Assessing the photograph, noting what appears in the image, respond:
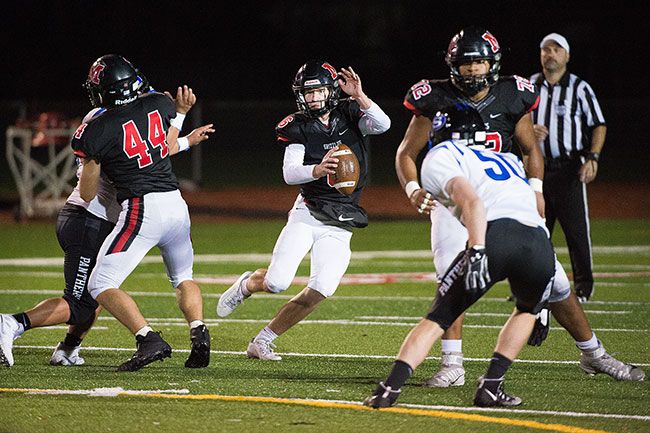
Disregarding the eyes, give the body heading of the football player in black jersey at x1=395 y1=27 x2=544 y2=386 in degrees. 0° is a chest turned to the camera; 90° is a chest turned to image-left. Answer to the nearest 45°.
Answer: approximately 0°

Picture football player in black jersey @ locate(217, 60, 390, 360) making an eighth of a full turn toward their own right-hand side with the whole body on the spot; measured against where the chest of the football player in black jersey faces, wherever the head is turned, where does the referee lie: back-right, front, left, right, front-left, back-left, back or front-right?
back

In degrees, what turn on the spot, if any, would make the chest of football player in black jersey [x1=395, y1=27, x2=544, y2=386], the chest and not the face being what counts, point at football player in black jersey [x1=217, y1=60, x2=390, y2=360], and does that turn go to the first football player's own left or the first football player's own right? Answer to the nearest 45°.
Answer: approximately 135° to the first football player's own right

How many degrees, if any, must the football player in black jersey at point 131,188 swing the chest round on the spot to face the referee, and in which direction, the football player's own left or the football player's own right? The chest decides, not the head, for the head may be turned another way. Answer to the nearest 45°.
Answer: approximately 90° to the football player's own right

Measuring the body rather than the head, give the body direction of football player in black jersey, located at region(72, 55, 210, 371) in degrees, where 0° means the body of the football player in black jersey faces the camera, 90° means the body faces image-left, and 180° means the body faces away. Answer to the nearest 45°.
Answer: approximately 135°

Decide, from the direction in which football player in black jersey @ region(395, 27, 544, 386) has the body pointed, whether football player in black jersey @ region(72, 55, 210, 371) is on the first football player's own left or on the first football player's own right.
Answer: on the first football player's own right

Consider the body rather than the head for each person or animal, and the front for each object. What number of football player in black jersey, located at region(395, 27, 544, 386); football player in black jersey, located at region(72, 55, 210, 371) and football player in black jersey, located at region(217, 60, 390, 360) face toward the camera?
2

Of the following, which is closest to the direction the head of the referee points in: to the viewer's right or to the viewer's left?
to the viewer's left

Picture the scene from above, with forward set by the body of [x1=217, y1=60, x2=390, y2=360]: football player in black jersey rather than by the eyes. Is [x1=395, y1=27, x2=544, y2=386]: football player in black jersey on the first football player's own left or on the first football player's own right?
on the first football player's own left
